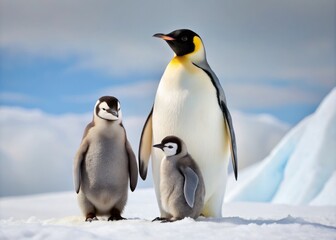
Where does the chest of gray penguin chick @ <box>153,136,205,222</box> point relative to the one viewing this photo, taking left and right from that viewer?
facing to the left of the viewer

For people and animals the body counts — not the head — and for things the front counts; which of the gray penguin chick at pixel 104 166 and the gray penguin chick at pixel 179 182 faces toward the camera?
the gray penguin chick at pixel 104 166

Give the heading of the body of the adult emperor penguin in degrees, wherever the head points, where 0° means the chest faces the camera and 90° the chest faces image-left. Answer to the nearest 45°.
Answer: approximately 45°

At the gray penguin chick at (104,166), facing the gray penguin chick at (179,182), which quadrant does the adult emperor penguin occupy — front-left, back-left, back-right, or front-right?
front-left

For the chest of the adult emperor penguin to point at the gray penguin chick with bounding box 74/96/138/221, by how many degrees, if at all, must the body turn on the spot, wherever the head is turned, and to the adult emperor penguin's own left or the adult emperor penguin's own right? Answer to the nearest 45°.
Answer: approximately 45° to the adult emperor penguin's own right

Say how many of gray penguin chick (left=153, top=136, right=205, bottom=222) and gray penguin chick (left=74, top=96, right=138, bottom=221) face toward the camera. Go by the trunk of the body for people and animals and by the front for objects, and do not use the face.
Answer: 1

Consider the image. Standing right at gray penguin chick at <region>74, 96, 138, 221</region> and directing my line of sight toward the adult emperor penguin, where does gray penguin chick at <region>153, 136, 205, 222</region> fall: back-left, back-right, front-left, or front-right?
front-right

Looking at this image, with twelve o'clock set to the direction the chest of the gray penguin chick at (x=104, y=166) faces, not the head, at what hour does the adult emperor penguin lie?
The adult emperor penguin is roughly at 9 o'clock from the gray penguin chick.

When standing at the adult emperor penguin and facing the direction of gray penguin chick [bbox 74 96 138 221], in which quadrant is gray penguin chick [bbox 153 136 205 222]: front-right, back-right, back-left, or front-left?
front-left

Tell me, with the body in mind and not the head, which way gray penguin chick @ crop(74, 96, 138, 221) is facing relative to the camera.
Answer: toward the camera
